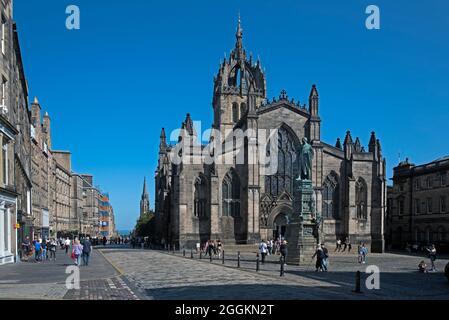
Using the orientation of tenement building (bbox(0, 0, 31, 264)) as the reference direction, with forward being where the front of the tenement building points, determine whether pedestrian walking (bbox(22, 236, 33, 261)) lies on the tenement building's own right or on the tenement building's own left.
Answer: on the tenement building's own left

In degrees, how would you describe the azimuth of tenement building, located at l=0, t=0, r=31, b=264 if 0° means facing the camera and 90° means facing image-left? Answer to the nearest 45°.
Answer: approximately 270°
